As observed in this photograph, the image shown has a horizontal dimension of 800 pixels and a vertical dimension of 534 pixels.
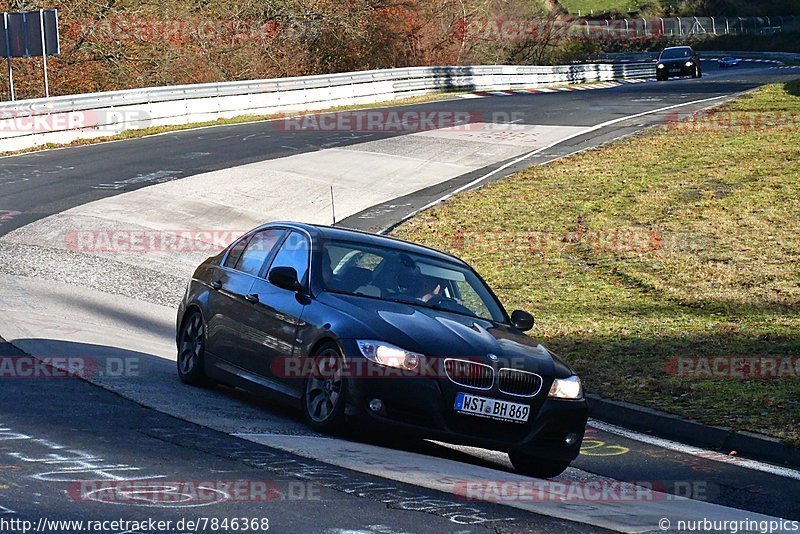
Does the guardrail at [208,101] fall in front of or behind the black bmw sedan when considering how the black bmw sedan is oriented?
behind

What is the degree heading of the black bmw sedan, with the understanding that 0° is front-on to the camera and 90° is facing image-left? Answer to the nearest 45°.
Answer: approximately 315°

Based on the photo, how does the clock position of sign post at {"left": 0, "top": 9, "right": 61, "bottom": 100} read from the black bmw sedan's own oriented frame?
The sign post is roughly at 7 o'clock from the black bmw sedan.
